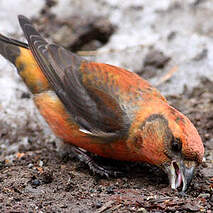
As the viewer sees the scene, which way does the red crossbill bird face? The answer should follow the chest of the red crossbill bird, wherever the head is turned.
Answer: to the viewer's right

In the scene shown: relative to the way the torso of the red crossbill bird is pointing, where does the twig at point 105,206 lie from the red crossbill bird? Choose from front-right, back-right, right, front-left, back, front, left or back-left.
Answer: right
